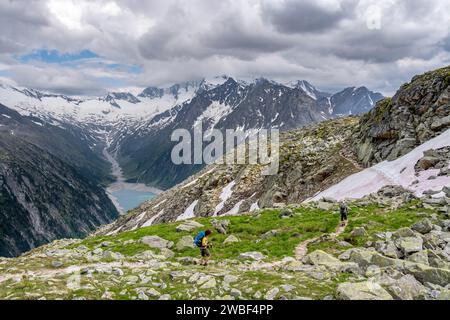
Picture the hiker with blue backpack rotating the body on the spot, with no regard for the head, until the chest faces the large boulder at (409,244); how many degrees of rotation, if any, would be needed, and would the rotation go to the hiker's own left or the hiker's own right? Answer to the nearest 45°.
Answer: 0° — they already face it

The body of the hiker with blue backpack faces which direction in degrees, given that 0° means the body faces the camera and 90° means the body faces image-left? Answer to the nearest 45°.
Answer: approximately 270°

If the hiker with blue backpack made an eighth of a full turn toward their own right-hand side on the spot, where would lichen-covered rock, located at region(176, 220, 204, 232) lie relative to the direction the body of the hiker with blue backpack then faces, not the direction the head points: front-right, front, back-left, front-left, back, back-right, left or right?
back-left

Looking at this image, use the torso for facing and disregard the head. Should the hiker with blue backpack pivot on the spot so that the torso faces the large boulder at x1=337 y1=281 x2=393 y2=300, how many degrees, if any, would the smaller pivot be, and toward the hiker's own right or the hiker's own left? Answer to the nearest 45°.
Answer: approximately 45° to the hiker's own right

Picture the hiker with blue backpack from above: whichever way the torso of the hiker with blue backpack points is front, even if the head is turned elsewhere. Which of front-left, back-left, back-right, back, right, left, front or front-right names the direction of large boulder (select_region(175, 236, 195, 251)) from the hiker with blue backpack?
left

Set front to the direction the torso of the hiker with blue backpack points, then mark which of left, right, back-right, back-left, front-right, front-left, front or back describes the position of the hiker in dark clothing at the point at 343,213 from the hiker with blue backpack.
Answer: front-left

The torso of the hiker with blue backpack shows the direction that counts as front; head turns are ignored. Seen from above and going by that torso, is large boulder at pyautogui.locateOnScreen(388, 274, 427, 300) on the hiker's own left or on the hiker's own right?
on the hiker's own right

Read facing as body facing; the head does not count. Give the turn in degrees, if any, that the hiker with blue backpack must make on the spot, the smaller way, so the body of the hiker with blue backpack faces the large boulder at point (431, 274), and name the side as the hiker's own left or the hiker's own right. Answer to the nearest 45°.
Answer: approximately 45° to the hiker's own right

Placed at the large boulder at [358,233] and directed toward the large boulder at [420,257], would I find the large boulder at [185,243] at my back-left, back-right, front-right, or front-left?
back-right

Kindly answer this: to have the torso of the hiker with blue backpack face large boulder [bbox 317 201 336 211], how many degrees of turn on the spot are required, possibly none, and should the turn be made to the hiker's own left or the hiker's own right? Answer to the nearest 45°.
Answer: approximately 45° to the hiker's own left
